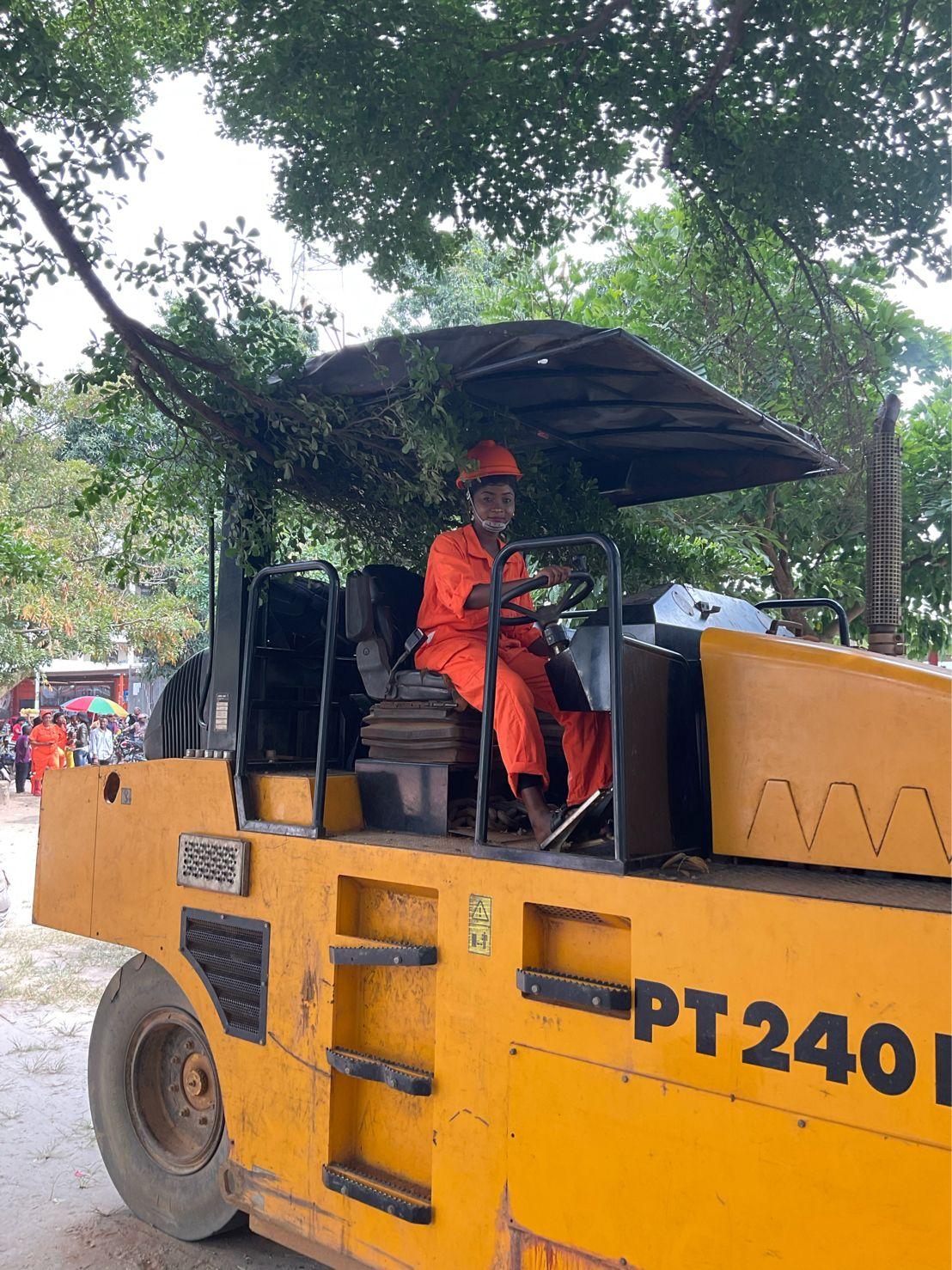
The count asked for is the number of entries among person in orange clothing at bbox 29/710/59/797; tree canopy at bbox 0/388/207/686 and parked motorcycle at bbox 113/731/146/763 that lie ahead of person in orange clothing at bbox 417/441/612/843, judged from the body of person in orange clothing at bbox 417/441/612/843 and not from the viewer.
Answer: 0

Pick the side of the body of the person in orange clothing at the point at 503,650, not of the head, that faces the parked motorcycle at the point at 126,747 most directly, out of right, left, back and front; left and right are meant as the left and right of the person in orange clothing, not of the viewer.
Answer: back

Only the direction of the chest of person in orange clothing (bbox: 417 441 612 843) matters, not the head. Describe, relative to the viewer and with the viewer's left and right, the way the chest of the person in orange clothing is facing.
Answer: facing the viewer and to the right of the viewer

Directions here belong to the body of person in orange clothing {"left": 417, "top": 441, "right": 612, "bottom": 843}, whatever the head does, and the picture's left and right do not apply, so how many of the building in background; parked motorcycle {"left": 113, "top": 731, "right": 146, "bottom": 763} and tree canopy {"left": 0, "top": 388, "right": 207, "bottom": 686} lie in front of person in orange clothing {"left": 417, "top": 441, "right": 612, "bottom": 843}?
0

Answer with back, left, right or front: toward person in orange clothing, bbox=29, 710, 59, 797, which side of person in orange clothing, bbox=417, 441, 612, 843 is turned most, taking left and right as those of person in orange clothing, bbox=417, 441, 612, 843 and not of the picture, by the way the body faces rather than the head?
back

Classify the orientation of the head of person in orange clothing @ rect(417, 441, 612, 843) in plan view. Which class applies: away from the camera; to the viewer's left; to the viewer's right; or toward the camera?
toward the camera

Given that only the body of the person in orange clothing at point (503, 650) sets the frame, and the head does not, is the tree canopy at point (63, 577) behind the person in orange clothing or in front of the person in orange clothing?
behind
